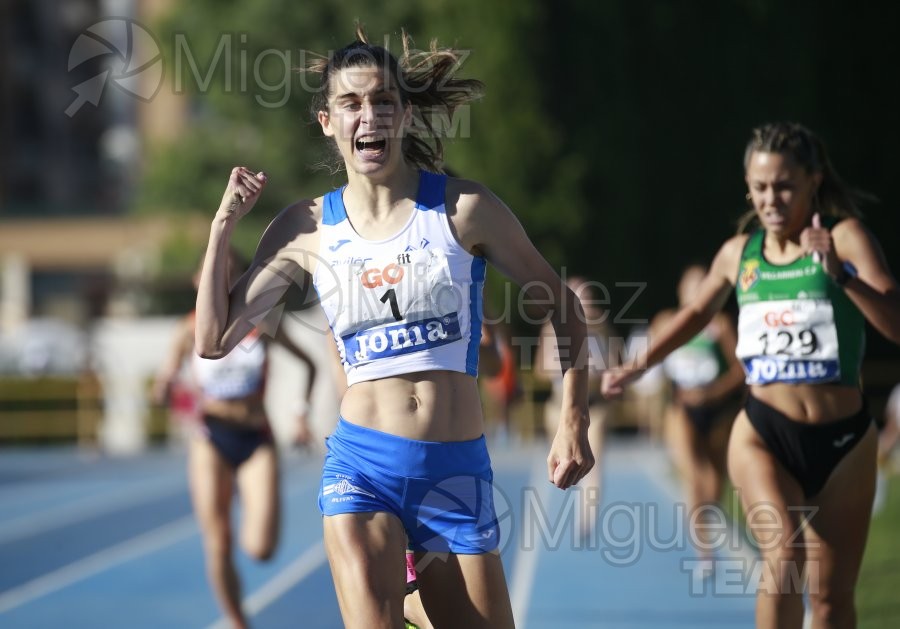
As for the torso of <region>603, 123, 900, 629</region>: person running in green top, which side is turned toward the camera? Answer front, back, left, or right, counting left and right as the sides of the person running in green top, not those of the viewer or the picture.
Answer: front

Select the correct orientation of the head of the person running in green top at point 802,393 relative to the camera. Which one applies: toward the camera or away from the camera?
toward the camera
